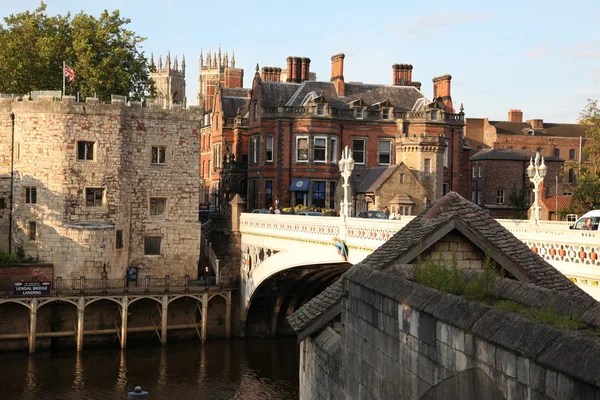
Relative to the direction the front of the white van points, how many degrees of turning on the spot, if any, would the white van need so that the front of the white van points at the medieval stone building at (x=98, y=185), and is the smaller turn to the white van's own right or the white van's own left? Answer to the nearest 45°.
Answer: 0° — it already faces it

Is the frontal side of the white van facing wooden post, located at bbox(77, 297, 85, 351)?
yes

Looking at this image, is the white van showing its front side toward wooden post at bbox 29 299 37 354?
yes

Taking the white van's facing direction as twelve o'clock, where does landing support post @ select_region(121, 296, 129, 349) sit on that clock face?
The landing support post is roughly at 12 o'clock from the white van.

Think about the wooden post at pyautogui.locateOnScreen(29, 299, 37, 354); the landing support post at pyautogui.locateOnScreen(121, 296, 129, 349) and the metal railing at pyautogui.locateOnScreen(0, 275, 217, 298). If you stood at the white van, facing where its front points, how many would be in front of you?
3

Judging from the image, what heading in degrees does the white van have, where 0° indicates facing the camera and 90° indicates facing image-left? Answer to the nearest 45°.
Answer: approximately 90°

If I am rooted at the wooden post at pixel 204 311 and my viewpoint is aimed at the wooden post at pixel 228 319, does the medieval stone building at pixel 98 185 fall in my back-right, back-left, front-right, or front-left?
back-left
